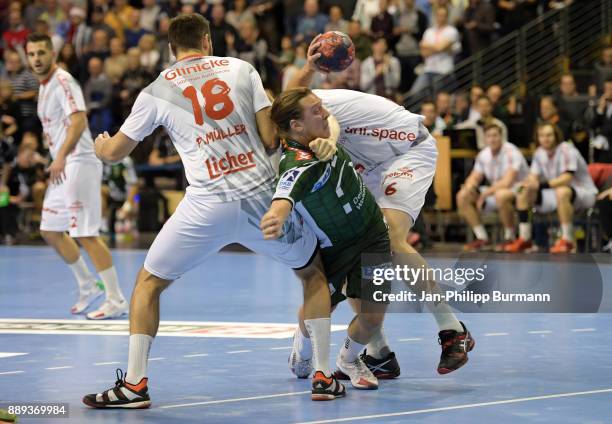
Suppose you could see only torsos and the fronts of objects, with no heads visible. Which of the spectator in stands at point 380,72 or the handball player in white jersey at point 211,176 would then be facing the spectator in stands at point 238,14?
the handball player in white jersey

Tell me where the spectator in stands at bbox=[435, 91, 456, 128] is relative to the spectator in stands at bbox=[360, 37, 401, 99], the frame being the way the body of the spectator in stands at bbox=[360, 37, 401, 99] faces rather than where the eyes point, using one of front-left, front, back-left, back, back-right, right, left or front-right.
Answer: front-left

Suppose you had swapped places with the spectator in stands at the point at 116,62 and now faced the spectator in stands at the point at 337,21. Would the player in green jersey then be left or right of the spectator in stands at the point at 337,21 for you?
right

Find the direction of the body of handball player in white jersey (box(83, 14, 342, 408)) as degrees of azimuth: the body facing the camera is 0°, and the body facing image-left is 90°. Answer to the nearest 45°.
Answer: approximately 180°

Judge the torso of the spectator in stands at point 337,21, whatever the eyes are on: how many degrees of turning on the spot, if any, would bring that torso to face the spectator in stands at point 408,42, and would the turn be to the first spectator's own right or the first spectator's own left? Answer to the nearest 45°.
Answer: approximately 90° to the first spectator's own left

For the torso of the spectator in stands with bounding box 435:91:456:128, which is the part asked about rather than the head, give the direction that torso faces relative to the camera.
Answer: toward the camera

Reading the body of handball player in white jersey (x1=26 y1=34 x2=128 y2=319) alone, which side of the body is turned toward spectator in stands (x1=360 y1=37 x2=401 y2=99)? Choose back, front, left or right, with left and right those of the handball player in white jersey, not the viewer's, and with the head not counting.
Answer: back

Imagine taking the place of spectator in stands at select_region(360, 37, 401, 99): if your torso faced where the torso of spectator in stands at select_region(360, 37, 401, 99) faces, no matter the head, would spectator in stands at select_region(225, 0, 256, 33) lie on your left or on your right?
on your right

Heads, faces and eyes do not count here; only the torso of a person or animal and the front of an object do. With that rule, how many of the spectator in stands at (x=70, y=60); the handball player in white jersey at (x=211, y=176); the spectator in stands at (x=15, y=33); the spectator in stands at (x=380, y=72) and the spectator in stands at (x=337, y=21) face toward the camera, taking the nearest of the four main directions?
4

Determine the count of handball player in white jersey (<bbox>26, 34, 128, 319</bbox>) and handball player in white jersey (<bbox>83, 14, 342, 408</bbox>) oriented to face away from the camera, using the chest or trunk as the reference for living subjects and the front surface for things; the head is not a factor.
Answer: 1

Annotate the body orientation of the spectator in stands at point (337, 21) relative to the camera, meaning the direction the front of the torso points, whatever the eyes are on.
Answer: toward the camera

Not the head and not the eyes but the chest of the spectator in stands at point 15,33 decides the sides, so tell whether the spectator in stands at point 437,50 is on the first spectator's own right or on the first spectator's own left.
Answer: on the first spectator's own left
